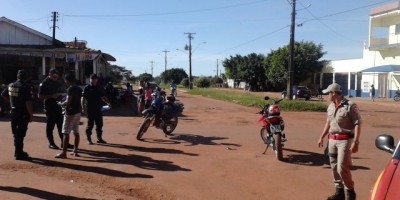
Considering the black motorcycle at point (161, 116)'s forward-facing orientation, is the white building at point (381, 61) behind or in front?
behind

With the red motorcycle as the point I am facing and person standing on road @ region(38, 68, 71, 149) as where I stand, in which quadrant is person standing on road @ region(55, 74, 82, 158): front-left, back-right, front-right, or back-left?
front-right

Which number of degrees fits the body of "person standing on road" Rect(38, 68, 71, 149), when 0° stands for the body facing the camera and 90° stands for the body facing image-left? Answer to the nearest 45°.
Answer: approximately 315°

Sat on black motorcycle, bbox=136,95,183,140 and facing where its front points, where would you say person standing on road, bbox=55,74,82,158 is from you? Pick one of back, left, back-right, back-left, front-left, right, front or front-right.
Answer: front

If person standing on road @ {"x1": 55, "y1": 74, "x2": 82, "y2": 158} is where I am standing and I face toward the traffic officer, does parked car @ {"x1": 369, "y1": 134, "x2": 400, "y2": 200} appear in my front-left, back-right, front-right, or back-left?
front-right

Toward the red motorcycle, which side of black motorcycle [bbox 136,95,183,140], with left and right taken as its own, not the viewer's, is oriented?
left

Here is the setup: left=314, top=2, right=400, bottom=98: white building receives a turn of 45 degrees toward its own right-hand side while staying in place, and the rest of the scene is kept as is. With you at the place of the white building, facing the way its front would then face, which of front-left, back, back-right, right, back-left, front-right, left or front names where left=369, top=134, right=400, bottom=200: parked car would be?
left

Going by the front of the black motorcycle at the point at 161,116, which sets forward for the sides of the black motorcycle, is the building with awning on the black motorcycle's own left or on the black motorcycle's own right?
on the black motorcycle's own right

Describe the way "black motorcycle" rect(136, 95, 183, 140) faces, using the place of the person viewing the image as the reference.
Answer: facing the viewer and to the left of the viewer

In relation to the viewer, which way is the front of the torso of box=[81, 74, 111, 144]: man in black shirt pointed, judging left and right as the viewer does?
facing the viewer and to the right of the viewer

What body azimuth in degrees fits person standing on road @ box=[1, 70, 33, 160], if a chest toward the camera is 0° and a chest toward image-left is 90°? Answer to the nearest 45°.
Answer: approximately 225°

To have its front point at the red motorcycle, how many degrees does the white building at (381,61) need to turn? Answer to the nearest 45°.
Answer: approximately 45° to its left

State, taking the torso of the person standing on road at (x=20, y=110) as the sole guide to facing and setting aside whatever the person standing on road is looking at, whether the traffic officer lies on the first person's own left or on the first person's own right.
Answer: on the first person's own right

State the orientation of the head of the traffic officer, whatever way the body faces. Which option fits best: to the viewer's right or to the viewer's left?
to the viewer's left
